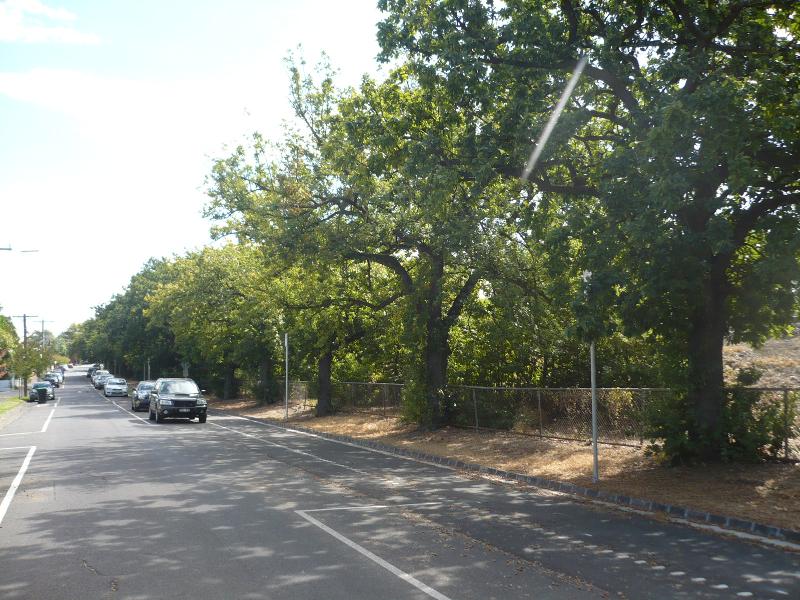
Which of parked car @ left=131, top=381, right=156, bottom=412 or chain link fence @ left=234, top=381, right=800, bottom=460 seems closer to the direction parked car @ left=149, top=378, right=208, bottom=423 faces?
the chain link fence

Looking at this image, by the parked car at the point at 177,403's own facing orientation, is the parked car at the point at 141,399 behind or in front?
behind

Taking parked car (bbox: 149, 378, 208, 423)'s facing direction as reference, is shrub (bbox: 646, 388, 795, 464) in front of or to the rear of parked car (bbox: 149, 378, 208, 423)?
in front

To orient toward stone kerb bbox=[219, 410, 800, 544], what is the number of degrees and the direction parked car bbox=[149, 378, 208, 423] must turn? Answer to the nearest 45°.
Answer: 0° — it already faces it

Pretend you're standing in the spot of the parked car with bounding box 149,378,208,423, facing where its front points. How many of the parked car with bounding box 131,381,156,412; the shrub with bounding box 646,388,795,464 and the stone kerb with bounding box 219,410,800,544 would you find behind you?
1

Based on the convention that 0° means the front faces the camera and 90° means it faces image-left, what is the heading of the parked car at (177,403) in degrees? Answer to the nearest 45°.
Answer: approximately 0°
